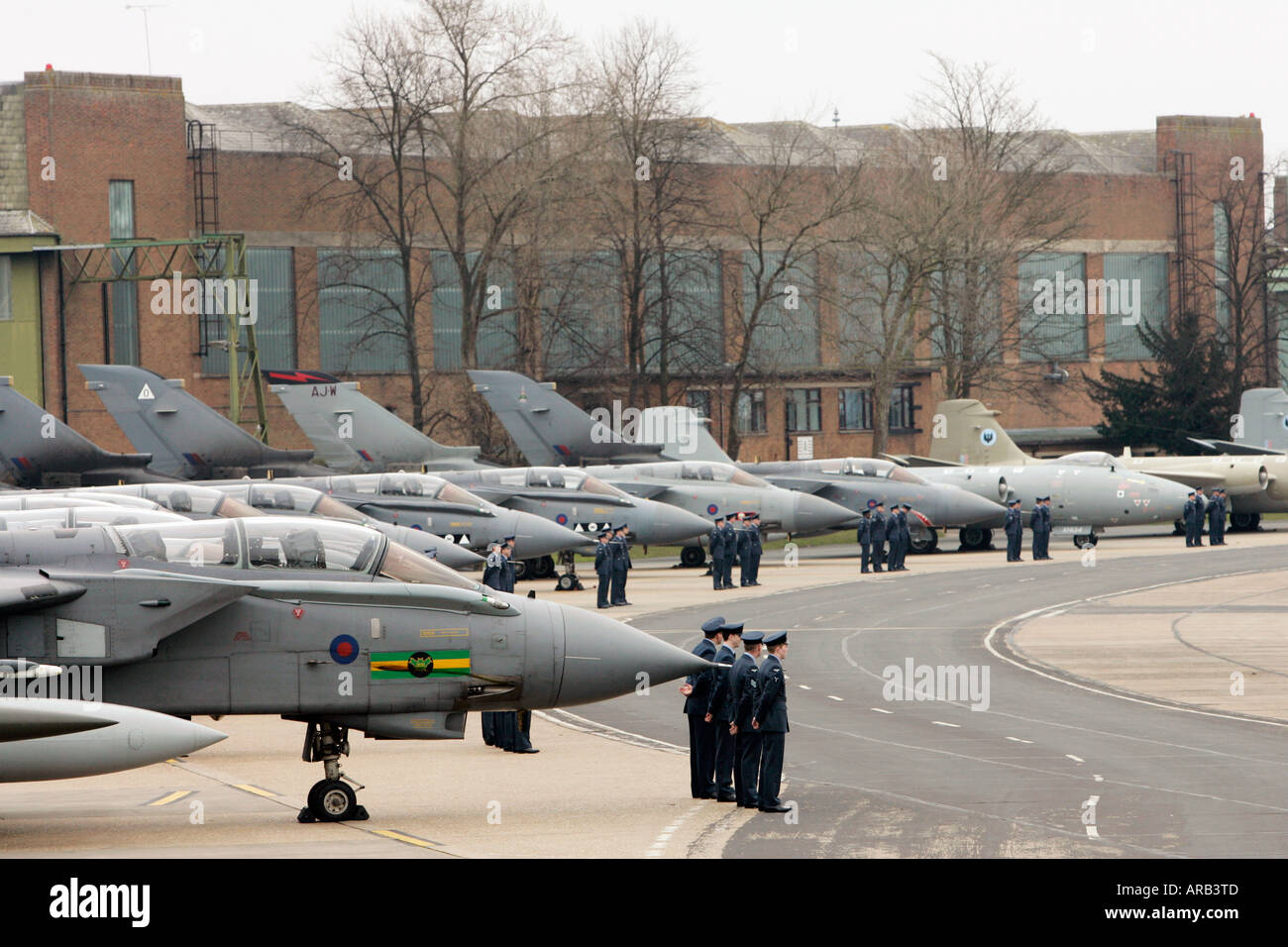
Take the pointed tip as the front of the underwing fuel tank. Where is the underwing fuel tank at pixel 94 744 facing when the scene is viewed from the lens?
facing to the right of the viewer

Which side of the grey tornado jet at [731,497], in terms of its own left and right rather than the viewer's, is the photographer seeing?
right

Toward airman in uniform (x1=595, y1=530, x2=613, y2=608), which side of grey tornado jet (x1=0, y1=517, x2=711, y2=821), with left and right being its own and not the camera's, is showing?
left

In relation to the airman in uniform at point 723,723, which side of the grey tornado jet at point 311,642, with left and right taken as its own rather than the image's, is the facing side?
front

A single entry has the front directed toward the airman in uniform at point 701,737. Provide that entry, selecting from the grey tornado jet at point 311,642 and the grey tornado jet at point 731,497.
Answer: the grey tornado jet at point 311,642

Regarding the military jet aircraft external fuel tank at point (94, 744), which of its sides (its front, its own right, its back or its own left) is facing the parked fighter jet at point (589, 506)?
left

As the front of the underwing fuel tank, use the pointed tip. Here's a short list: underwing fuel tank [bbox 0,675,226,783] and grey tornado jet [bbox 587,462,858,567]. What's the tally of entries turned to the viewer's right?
2

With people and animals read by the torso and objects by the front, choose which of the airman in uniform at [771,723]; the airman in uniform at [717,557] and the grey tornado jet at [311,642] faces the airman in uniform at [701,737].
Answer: the grey tornado jet

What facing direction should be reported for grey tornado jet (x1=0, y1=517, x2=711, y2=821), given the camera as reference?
facing to the right of the viewer

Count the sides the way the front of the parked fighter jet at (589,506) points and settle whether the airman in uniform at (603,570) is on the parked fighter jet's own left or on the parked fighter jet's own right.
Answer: on the parked fighter jet's own right
